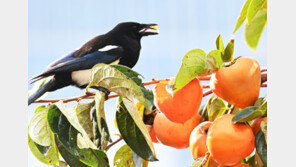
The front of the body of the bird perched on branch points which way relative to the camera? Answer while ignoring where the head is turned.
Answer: to the viewer's right

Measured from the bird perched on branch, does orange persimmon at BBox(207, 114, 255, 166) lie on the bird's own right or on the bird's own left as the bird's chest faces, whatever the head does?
on the bird's own right

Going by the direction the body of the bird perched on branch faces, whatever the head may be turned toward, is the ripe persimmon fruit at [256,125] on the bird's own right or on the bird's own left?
on the bird's own right

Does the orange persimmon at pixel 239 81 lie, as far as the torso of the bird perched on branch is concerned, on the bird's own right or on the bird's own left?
on the bird's own right
